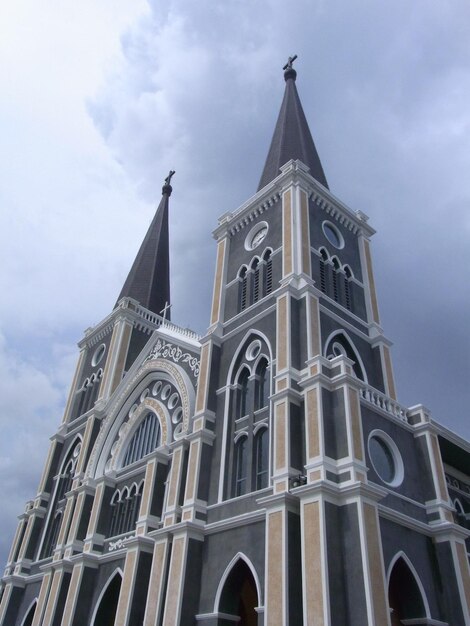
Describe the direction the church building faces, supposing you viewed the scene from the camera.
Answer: facing the viewer and to the left of the viewer
